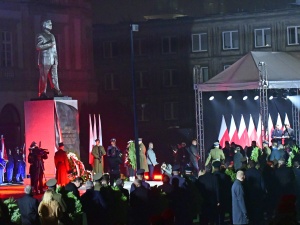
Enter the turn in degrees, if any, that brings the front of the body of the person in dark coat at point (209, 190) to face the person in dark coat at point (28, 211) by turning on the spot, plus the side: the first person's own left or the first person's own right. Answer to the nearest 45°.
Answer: approximately 135° to the first person's own left

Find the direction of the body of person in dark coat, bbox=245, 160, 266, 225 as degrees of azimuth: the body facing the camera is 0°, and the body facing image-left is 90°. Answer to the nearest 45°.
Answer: approximately 180°

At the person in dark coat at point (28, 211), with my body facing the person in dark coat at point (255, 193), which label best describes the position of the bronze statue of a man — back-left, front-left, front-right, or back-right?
front-left

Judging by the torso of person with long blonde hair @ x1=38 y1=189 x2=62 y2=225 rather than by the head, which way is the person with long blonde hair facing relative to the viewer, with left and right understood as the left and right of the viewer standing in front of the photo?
facing away from the viewer

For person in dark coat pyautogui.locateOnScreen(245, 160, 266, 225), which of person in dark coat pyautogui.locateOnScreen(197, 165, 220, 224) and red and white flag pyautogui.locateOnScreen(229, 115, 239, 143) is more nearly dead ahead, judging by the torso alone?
the red and white flag

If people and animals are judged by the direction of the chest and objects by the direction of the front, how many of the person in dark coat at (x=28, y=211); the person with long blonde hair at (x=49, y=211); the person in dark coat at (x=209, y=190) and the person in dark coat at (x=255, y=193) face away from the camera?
4

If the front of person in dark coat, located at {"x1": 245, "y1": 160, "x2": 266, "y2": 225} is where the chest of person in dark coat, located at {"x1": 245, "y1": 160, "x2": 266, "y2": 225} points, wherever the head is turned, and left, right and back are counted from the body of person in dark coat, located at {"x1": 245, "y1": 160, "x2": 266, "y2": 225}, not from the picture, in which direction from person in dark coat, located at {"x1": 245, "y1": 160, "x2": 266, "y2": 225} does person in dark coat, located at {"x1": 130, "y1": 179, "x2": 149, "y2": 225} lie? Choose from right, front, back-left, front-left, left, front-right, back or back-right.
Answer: back-left

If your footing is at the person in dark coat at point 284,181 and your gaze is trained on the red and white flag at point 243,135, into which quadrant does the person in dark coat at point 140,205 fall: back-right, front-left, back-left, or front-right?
back-left

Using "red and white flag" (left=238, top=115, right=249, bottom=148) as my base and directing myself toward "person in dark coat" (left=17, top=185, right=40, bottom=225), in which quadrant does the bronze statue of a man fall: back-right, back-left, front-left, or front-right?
front-right

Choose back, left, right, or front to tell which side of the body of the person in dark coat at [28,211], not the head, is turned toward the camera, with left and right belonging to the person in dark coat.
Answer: back

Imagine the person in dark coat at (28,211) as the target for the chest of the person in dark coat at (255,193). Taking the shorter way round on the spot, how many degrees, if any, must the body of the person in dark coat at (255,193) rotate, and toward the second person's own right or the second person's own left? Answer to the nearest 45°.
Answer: approximately 135° to the second person's own left

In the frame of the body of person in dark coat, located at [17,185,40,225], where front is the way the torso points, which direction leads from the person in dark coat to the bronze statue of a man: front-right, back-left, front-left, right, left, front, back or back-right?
front

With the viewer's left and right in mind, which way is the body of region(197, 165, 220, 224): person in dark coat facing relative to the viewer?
facing away from the viewer

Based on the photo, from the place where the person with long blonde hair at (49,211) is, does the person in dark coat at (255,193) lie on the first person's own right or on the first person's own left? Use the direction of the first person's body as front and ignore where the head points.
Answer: on the first person's own right

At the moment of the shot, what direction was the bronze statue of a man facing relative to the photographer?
facing the viewer and to the right of the viewer
